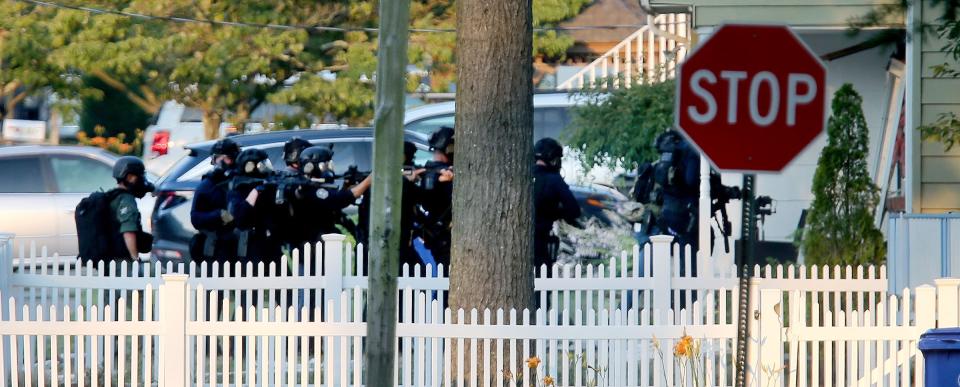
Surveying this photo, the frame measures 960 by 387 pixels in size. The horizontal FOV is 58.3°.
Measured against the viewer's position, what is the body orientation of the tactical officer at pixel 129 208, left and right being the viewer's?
facing to the right of the viewer

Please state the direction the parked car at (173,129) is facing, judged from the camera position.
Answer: facing away from the viewer and to the right of the viewer

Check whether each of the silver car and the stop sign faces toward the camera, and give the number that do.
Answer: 1

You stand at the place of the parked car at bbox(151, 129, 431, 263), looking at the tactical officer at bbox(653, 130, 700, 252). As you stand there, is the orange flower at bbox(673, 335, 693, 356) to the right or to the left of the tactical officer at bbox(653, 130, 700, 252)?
right

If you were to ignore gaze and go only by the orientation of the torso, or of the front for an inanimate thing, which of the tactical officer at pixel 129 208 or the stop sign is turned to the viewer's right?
the tactical officer

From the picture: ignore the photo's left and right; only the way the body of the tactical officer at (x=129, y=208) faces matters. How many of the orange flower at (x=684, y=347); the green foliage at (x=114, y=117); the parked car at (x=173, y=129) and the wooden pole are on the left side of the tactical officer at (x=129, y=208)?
2
